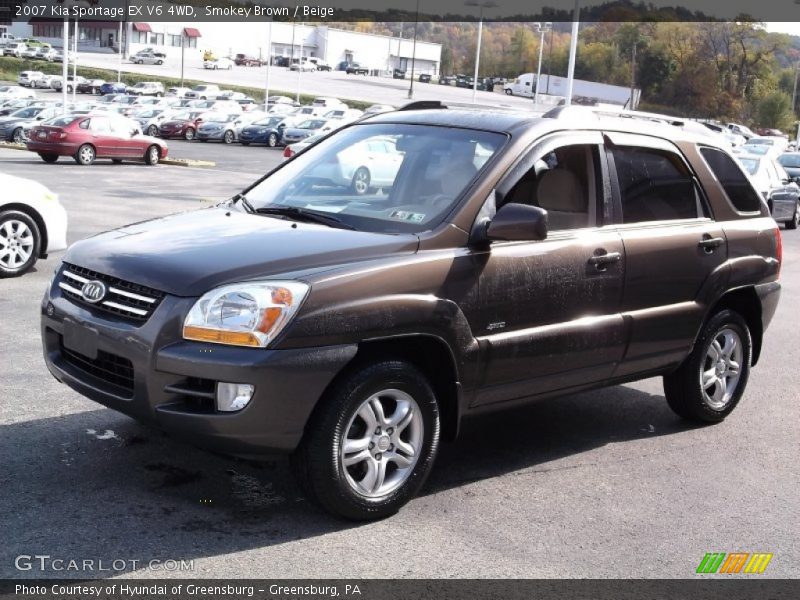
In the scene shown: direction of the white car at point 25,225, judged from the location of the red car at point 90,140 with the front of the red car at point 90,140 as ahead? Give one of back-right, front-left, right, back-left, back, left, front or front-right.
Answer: back-right

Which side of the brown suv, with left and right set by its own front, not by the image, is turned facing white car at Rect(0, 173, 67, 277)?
right

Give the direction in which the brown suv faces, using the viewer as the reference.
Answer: facing the viewer and to the left of the viewer
